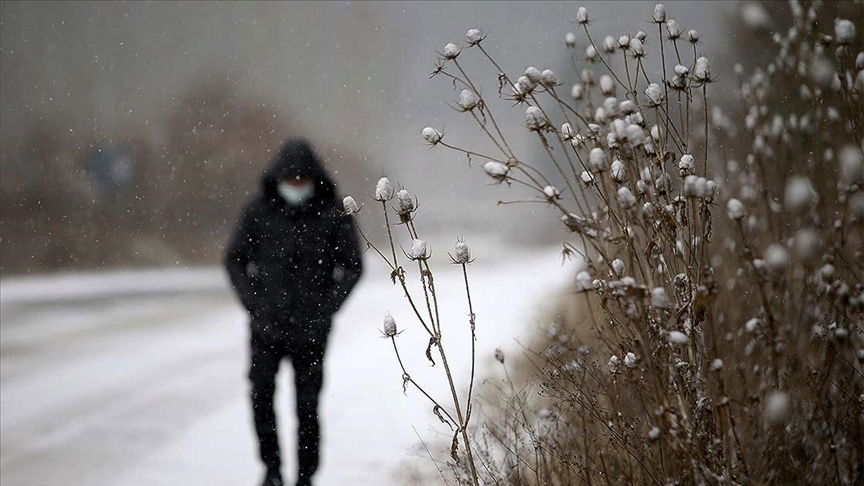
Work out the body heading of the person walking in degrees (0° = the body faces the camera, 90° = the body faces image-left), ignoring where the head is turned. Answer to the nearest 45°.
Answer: approximately 0°
